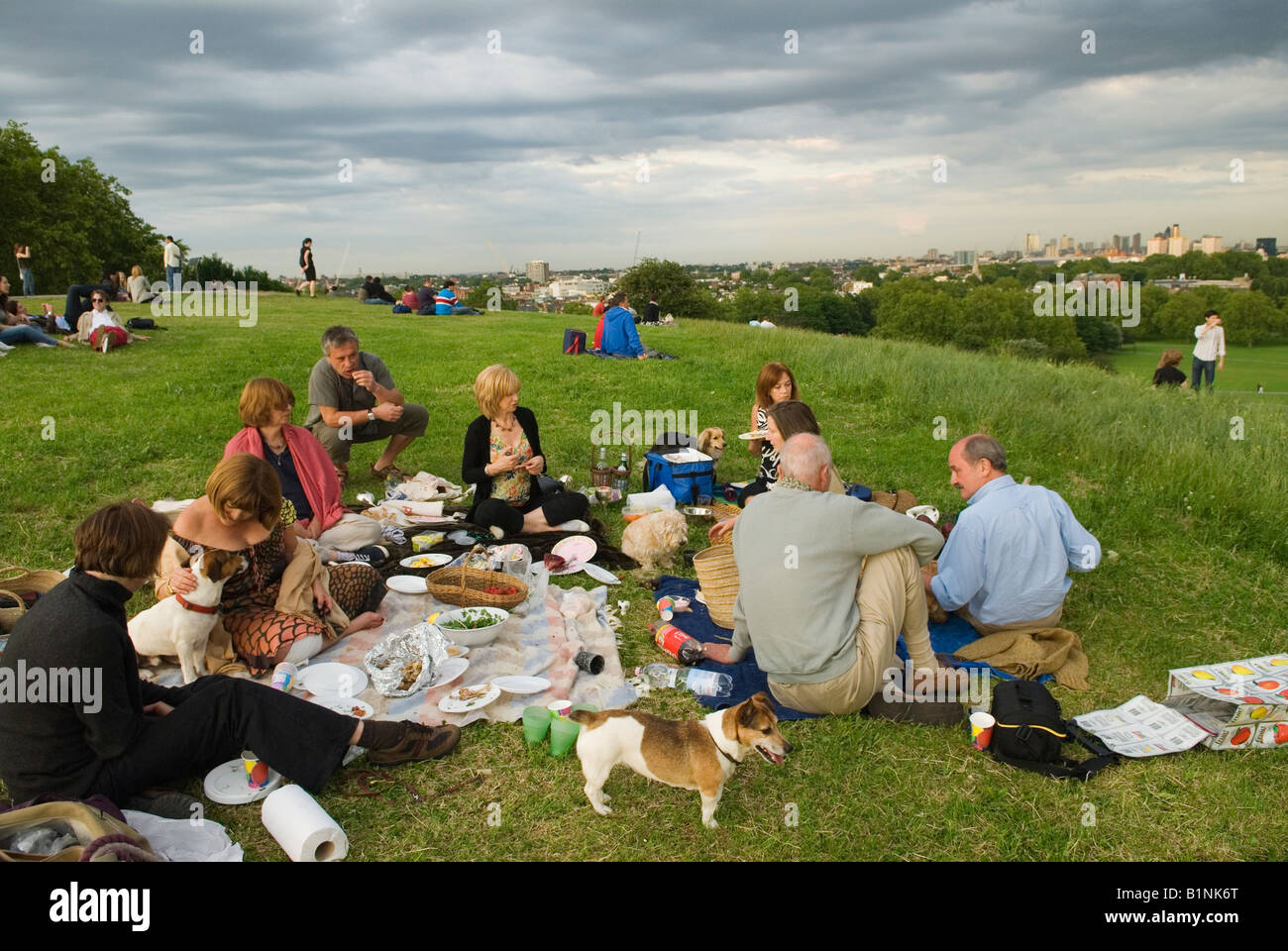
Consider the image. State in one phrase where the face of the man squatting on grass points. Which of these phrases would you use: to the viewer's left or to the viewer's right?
to the viewer's right

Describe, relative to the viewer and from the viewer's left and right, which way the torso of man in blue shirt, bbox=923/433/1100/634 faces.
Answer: facing away from the viewer and to the left of the viewer

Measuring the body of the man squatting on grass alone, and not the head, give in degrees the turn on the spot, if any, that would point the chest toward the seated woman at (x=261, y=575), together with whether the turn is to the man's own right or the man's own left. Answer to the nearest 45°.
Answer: approximately 45° to the man's own right

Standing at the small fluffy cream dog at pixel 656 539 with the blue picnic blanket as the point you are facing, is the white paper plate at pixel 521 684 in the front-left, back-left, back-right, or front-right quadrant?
front-right

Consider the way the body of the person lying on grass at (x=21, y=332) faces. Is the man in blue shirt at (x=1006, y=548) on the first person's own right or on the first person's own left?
on the first person's own right

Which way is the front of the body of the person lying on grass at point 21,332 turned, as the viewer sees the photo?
to the viewer's right

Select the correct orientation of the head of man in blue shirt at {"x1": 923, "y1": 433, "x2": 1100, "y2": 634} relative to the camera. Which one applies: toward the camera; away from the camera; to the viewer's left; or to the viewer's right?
to the viewer's left

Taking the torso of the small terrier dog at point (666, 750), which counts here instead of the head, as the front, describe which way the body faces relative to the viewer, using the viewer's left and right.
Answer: facing to the right of the viewer

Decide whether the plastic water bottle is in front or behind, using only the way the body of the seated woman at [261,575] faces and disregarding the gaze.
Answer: in front

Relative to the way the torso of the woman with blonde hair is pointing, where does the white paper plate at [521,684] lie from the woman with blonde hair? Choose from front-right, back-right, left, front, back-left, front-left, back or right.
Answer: front-right
